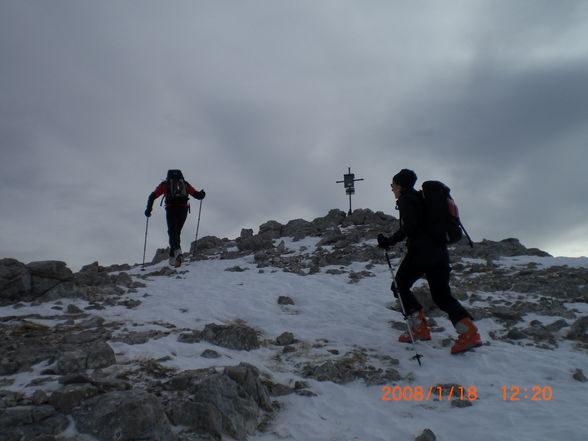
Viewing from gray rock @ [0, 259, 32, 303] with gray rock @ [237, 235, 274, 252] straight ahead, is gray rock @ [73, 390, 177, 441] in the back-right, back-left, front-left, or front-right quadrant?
back-right

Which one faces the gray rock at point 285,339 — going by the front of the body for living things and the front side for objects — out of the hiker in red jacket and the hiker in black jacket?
the hiker in black jacket

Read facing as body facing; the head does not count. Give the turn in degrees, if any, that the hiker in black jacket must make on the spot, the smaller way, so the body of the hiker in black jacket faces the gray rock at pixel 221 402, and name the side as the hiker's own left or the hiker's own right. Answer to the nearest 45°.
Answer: approximately 45° to the hiker's own left

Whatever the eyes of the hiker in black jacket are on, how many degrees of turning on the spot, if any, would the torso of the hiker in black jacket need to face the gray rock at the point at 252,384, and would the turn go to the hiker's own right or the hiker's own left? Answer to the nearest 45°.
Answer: approximately 45° to the hiker's own left

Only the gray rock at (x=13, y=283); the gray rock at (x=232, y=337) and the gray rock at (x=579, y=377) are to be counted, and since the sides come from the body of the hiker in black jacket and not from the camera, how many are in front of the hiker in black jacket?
2

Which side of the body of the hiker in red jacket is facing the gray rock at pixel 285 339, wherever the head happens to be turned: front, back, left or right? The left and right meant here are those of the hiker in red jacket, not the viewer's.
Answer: back

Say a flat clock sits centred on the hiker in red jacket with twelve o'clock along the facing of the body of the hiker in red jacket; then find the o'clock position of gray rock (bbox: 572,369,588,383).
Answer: The gray rock is roughly at 5 o'clock from the hiker in red jacket.

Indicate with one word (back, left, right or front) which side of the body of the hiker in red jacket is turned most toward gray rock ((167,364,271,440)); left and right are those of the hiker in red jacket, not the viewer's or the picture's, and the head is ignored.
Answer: back

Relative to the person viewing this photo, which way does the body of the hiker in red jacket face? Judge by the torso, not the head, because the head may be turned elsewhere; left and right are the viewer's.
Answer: facing away from the viewer

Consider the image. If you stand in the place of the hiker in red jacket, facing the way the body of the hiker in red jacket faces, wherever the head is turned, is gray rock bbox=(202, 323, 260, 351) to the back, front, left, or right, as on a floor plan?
back

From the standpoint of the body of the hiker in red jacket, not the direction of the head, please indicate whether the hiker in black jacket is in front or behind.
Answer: behind

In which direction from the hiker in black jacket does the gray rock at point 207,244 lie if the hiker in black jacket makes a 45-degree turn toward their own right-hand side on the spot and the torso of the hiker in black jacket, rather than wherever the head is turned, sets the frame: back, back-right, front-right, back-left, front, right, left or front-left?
front

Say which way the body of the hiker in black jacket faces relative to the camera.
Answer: to the viewer's left

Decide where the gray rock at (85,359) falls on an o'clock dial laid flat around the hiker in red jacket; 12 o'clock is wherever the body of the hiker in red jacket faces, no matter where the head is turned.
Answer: The gray rock is roughly at 6 o'clock from the hiker in red jacket.

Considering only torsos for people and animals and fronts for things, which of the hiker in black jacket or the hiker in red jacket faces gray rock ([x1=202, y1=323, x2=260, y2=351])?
the hiker in black jacket

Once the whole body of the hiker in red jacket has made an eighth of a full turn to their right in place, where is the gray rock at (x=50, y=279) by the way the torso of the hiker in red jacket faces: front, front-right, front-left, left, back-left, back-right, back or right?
back

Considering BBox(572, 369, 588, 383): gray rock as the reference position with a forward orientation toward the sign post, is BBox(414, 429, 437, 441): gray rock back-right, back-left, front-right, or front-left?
back-left

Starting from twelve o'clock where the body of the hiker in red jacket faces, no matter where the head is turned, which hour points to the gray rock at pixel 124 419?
The gray rock is roughly at 6 o'clock from the hiker in red jacket.

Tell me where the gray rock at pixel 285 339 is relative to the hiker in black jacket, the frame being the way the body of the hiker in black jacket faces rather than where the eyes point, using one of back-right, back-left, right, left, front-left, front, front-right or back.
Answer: front
